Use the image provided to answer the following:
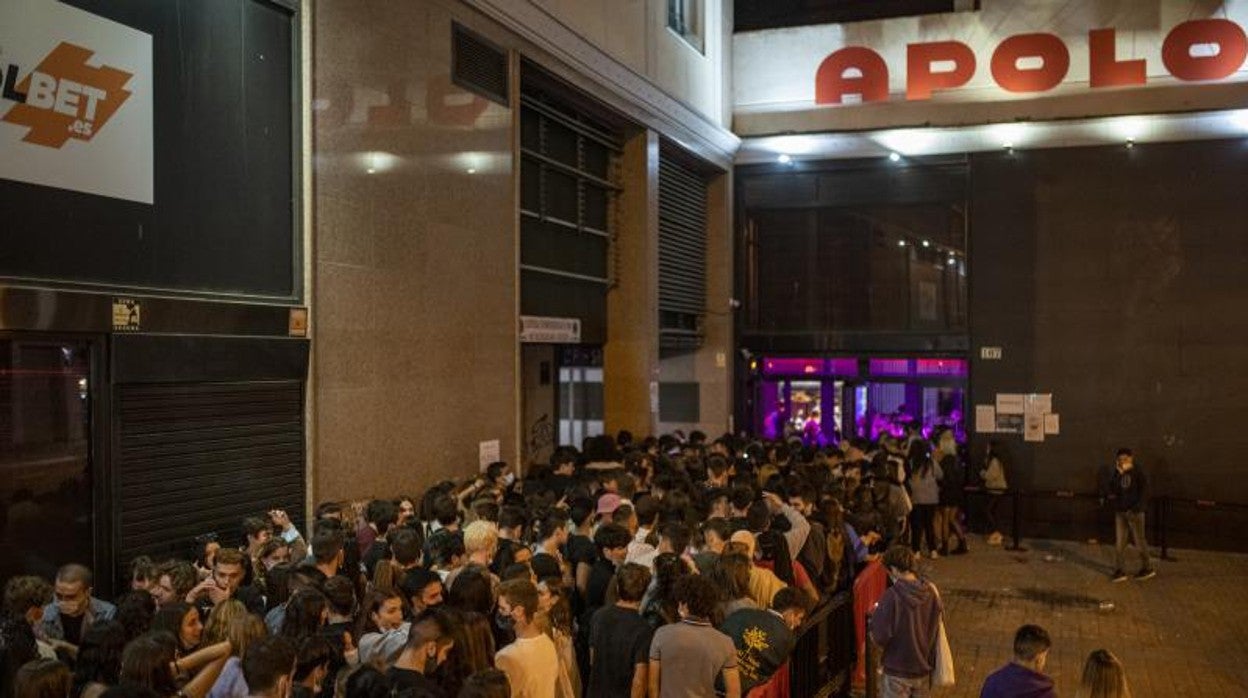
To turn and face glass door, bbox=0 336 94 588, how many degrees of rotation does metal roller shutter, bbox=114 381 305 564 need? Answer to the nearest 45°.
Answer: approximately 90° to its right

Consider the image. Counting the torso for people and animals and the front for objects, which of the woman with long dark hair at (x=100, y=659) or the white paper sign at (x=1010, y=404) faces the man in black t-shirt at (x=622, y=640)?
the white paper sign

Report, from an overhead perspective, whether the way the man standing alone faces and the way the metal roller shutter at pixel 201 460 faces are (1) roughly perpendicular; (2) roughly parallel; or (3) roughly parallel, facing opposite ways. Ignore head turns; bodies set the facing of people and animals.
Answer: roughly perpendicular

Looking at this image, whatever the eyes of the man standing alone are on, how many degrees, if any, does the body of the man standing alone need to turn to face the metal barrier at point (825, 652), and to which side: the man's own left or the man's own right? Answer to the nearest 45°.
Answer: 0° — they already face it

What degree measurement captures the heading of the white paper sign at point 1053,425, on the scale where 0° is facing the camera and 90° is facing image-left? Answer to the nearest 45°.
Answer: approximately 0°
